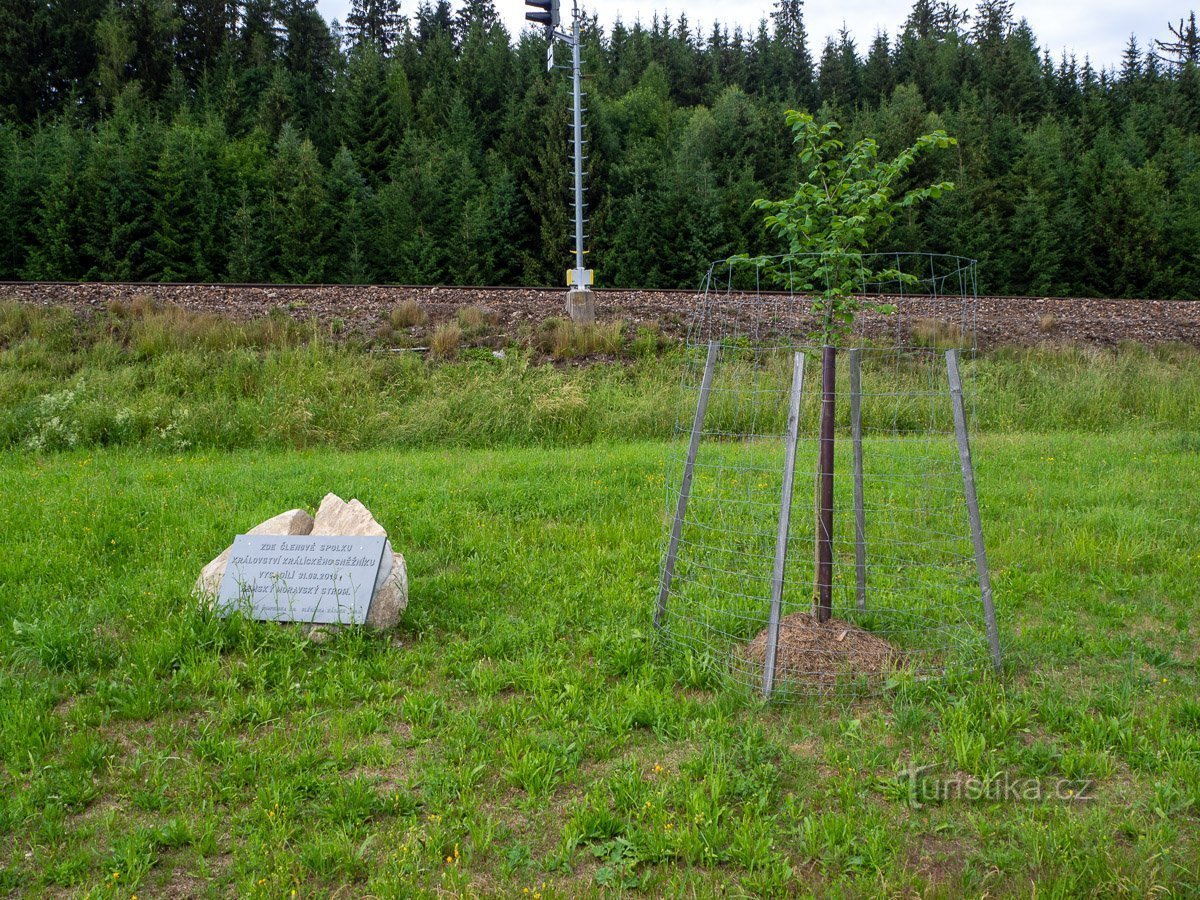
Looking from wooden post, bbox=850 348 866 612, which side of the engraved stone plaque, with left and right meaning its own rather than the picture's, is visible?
left

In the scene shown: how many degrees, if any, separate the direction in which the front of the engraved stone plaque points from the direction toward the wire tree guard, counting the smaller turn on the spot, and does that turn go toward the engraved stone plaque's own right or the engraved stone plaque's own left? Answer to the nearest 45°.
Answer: approximately 90° to the engraved stone plaque's own left

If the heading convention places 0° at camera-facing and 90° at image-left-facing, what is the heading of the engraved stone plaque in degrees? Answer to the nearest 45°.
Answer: approximately 0°

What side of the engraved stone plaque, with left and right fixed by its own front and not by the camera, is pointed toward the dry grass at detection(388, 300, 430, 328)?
back

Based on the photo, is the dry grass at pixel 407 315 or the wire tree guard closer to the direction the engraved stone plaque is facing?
the wire tree guard

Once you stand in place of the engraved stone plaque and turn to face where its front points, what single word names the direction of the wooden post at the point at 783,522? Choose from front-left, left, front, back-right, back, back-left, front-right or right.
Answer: front-left

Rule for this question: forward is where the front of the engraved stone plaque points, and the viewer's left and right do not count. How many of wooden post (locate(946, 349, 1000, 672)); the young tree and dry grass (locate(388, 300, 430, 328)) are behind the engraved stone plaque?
1

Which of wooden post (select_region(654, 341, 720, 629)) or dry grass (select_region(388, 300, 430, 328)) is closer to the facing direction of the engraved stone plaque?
the wooden post

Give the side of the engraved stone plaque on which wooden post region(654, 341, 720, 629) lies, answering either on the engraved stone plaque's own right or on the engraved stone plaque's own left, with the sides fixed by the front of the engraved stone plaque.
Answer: on the engraved stone plaque's own left

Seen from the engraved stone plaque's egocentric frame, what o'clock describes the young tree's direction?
The young tree is roughly at 10 o'clock from the engraved stone plaque.

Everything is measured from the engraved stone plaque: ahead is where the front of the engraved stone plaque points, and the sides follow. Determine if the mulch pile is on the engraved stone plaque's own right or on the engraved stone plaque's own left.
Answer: on the engraved stone plaque's own left
